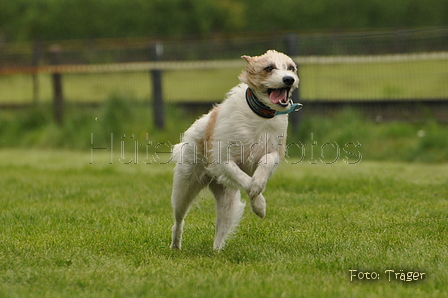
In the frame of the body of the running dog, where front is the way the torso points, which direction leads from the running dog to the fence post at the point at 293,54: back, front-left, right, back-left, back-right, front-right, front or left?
back-left

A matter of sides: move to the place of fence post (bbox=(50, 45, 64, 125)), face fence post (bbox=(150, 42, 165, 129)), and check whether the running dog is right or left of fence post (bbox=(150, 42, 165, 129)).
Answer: right

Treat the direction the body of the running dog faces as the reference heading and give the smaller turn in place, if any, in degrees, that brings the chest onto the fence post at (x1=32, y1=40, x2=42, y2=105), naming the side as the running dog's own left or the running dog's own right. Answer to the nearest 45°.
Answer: approximately 180°

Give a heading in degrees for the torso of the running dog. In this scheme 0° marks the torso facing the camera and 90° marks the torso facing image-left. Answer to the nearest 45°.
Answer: approximately 315°

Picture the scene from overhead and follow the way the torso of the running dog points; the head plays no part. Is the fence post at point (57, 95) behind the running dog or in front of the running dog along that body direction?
behind

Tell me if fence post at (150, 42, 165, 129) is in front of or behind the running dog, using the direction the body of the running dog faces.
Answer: behind
